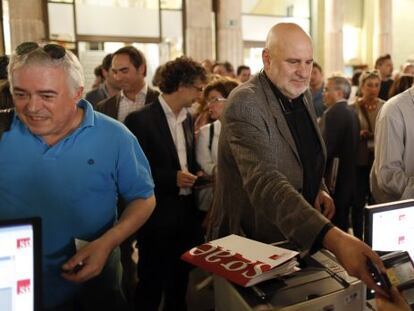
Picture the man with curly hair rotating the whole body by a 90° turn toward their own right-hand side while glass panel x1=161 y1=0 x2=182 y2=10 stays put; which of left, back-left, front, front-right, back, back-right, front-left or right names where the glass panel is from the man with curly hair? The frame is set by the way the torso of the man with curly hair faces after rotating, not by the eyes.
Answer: back-right

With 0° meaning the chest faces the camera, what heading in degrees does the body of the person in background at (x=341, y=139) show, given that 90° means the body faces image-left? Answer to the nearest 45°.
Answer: approximately 90°

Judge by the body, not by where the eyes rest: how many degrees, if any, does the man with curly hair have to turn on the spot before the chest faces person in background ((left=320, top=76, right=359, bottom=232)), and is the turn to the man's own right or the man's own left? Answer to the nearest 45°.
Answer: approximately 90° to the man's own left

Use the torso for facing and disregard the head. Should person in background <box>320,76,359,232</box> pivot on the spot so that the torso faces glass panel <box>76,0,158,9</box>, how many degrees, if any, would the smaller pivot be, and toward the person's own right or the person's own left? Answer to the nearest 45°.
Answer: approximately 45° to the person's own right

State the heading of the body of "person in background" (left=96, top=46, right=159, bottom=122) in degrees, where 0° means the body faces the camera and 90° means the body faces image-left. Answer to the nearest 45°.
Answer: approximately 45°

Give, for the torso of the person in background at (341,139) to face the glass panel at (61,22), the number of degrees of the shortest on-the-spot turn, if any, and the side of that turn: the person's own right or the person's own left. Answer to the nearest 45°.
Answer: approximately 45° to the person's own right

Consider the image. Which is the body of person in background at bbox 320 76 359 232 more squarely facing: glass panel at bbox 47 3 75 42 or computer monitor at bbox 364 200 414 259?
the glass panel

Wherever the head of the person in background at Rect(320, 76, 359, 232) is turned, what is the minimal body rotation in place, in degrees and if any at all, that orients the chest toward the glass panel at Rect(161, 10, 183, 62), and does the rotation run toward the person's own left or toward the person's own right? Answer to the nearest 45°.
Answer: approximately 45° to the person's own right

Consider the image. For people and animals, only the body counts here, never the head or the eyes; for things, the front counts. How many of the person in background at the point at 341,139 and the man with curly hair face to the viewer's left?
1

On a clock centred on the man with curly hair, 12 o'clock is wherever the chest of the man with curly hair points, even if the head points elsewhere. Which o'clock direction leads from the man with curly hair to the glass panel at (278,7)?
The glass panel is roughly at 8 o'clock from the man with curly hair.

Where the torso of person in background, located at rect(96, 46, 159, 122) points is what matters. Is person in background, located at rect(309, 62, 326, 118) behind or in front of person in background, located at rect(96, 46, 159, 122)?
behind

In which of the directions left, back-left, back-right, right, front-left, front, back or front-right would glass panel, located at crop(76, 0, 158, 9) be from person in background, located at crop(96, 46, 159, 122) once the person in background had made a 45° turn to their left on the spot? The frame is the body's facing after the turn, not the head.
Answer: back

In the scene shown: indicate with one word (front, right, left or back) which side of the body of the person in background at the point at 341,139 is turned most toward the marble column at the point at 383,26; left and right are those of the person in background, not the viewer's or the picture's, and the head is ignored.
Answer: right
